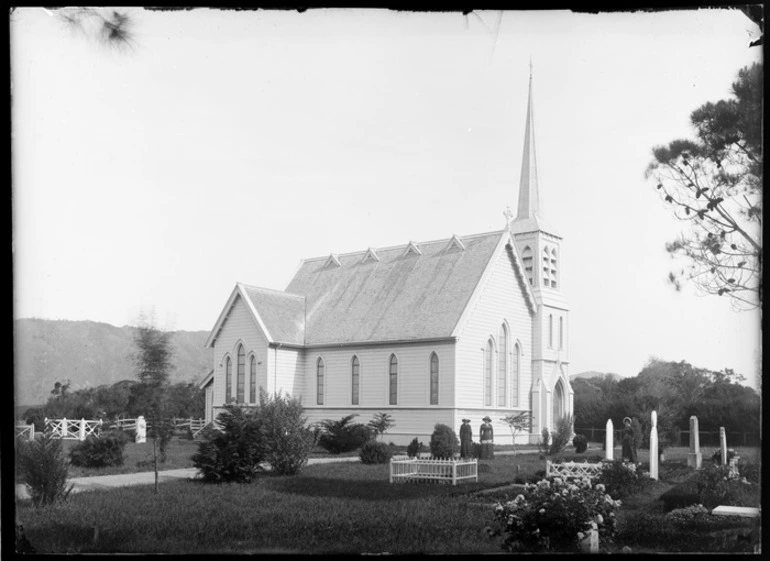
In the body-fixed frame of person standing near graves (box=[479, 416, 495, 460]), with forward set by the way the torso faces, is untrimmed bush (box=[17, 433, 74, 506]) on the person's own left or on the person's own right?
on the person's own right

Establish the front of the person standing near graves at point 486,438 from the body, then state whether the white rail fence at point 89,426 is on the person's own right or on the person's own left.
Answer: on the person's own right

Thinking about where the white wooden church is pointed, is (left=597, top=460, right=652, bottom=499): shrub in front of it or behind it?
in front

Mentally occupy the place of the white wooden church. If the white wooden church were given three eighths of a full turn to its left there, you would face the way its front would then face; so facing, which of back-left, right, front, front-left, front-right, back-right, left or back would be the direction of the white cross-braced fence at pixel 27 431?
left

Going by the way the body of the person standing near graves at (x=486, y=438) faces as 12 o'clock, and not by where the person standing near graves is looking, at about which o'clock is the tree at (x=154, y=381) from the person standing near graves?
The tree is roughly at 1 o'clock from the person standing near graves.

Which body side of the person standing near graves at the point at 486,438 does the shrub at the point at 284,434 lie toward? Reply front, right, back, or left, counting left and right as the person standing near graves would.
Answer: right

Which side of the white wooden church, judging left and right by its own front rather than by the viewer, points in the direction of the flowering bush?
right

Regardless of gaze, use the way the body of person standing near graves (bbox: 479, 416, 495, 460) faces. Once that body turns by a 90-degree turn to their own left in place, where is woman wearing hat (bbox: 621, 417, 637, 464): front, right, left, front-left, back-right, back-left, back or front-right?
front

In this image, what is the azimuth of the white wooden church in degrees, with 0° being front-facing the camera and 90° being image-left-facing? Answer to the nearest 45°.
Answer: approximately 315°

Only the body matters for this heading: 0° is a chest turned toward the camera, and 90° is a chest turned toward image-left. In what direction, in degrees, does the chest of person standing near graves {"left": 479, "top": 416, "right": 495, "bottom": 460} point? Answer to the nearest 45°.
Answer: approximately 0°

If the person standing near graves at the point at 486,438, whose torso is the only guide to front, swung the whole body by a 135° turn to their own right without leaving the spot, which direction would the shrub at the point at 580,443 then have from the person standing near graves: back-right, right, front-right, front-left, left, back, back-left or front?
back-right

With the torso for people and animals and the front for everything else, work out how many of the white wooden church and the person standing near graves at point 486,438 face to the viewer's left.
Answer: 0

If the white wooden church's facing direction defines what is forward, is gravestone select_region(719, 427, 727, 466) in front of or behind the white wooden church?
in front

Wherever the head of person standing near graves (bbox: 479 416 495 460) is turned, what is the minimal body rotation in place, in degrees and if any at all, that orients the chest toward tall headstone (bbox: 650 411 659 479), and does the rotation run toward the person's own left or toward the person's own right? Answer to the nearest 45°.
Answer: approximately 90° to the person's own left
